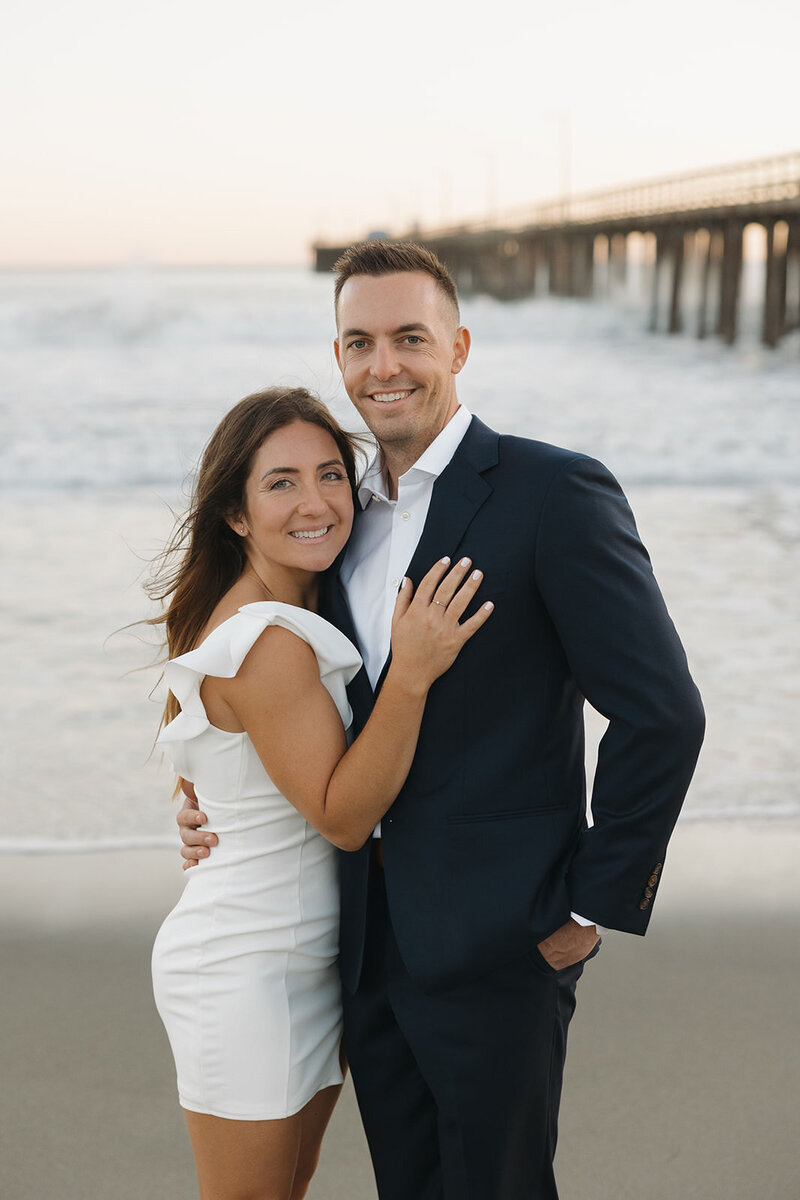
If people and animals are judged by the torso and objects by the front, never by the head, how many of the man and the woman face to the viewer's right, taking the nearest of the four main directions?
1

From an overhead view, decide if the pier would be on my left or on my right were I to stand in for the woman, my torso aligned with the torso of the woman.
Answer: on my left

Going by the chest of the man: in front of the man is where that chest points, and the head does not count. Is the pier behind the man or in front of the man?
behind

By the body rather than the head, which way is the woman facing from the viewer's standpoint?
to the viewer's right
